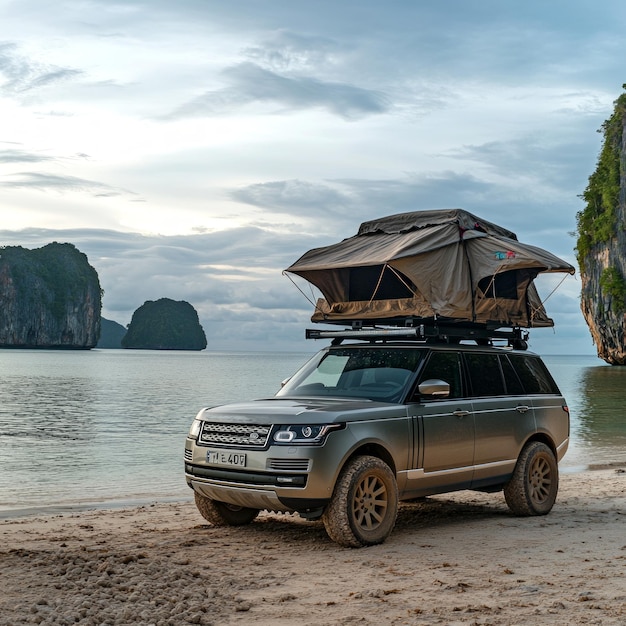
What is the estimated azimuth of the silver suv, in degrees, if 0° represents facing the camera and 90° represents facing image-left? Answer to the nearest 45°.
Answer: approximately 45°
